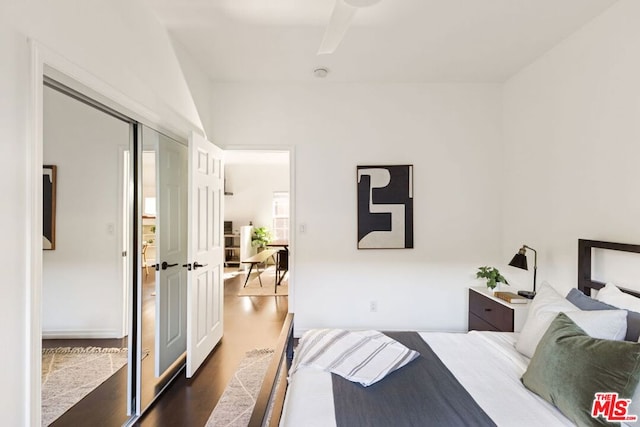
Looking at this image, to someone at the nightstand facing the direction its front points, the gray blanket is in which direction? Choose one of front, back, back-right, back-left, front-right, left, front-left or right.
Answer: front-left

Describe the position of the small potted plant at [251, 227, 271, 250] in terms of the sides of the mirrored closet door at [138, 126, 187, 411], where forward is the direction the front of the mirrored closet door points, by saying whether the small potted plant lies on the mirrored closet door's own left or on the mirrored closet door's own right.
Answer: on the mirrored closet door's own left

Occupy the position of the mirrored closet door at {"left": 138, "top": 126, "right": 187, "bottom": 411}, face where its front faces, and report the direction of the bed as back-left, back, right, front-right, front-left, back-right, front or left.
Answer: front

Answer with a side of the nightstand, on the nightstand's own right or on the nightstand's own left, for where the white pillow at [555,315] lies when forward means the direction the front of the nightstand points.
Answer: on the nightstand's own left

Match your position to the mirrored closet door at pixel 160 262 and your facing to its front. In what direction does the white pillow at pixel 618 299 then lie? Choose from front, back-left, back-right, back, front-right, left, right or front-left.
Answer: front

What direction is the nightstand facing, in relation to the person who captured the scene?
facing the viewer and to the left of the viewer

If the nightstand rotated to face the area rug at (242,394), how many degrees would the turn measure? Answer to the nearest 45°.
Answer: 0° — it already faces it

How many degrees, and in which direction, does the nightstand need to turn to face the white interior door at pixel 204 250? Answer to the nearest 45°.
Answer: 0° — it already faces it

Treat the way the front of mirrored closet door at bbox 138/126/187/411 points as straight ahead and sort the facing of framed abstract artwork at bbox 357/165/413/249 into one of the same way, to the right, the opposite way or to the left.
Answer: to the right

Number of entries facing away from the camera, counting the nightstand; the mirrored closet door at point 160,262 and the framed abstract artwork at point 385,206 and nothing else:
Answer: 0

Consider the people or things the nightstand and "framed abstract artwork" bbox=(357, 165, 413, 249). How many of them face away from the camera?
0

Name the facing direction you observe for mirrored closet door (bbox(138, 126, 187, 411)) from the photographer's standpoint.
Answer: facing the viewer and to the right of the viewer

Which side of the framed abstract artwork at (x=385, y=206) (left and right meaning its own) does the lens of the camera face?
front

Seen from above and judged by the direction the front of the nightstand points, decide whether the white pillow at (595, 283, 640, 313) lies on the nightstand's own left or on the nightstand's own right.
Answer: on the nightstand's own left
